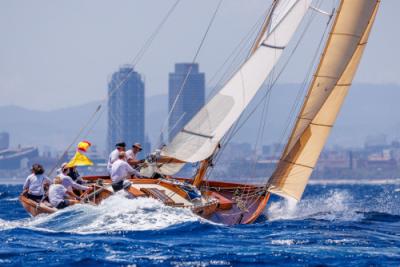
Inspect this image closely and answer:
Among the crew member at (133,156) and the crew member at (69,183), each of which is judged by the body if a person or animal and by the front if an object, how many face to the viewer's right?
2

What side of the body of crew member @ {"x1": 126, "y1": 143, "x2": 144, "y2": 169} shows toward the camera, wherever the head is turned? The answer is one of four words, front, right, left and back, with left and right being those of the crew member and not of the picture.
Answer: right

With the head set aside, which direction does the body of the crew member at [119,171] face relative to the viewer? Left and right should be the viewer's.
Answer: facing away from the viewer and to the right of the viewer

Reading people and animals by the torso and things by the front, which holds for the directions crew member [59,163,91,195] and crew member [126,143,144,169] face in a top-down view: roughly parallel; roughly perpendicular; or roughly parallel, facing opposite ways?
roughly parallel

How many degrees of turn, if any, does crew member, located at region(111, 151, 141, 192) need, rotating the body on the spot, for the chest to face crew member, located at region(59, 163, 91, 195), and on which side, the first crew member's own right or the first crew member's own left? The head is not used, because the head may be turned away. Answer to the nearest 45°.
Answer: approximately 135° to the first crew member's own left

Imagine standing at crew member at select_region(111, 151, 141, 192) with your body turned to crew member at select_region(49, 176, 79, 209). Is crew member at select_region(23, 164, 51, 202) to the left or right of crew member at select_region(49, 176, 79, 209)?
right

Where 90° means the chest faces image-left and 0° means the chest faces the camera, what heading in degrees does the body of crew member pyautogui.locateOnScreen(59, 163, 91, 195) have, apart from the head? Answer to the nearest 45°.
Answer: approximately 270°
